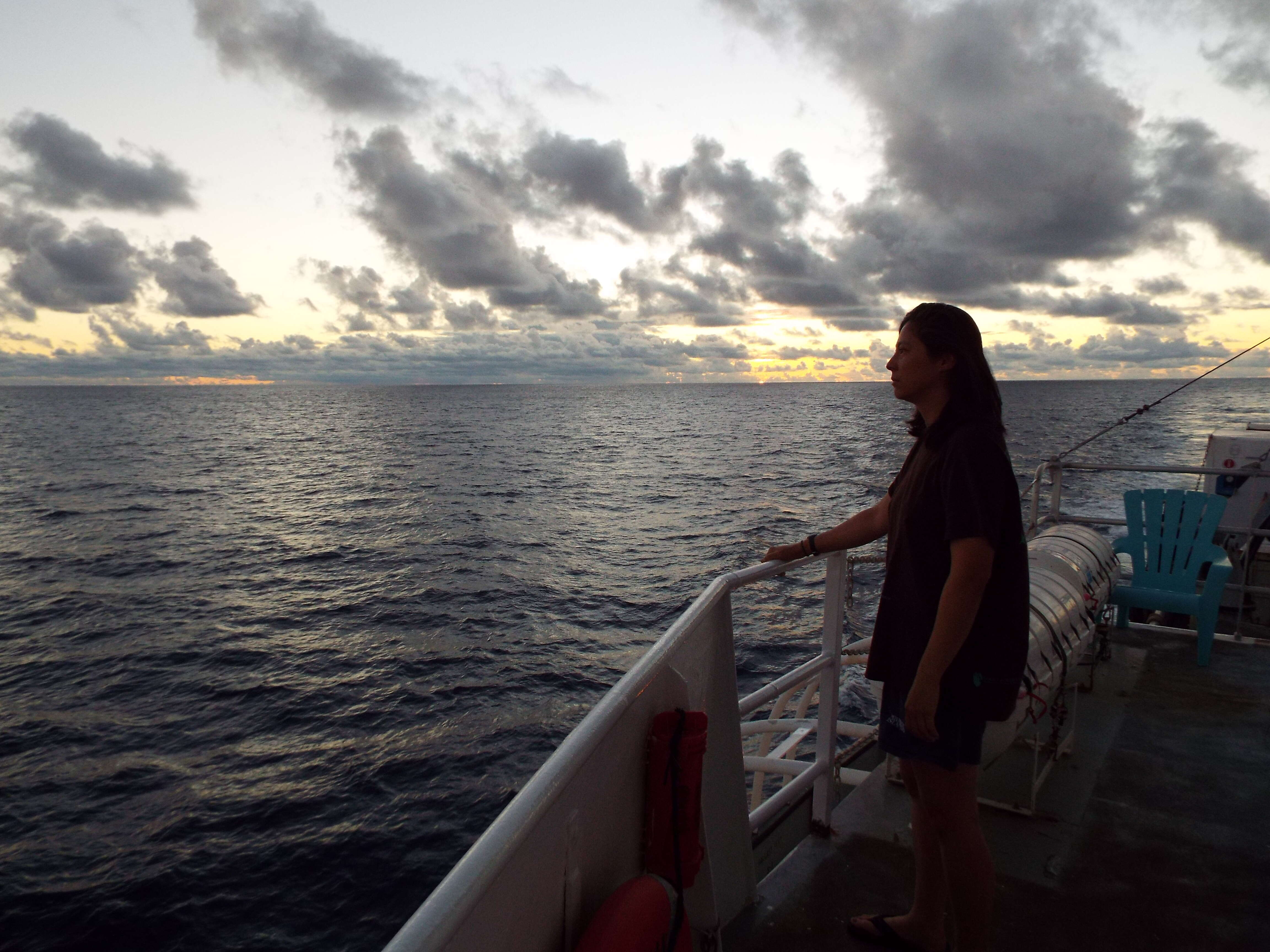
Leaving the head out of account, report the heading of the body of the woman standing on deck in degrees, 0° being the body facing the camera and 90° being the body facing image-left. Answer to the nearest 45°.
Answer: approximately 90°

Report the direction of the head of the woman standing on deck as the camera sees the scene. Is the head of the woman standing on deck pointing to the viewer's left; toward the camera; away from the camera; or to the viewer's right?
to the viewer's left

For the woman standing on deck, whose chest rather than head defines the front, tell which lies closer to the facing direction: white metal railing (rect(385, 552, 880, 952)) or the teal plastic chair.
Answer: the white metal railing

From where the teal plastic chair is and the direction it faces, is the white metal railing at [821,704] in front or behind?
in front

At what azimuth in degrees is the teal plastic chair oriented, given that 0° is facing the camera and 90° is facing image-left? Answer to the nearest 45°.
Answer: approximately 45°

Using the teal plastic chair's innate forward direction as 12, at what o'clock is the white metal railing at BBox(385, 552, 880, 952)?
The white metal railing is roughly at 11 o'clock from the teal plastic chair.

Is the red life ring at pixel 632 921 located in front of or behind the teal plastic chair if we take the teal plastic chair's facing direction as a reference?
in front

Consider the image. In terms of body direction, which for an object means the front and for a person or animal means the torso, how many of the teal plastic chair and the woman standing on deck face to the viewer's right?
0

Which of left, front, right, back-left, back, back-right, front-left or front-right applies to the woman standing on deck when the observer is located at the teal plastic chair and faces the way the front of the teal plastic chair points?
front-left
